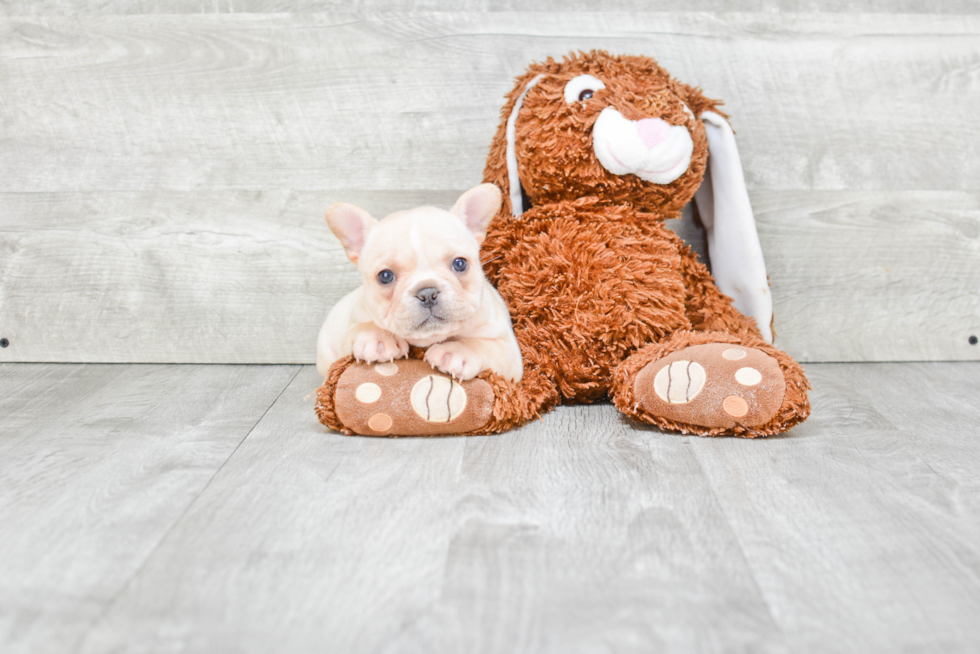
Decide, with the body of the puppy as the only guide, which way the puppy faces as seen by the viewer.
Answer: toward the camera
